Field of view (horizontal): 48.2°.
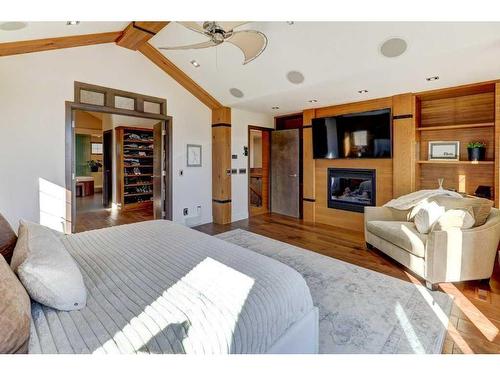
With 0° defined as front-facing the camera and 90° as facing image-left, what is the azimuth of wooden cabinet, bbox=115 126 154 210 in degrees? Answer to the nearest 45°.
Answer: approximately 315°

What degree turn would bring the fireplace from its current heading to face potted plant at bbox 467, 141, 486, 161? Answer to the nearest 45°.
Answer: approximately 45° to its left

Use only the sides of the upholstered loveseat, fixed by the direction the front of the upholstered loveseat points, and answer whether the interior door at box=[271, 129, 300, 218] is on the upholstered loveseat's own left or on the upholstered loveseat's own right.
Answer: on the upholstered loveseat's own right

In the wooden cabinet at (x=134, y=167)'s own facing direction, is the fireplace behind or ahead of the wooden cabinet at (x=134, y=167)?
ahead

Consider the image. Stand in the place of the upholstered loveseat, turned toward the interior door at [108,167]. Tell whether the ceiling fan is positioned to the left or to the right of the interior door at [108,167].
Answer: left

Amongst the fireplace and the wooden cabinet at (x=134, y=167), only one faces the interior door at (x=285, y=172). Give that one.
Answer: the wooden cabinet

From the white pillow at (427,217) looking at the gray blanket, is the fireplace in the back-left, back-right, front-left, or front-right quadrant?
back-right

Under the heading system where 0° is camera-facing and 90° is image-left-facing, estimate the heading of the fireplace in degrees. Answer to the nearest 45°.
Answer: approximately 0°

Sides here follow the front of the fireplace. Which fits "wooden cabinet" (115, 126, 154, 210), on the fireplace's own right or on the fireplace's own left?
on the fireplace's own right
